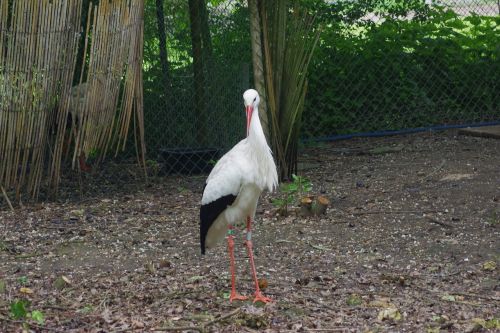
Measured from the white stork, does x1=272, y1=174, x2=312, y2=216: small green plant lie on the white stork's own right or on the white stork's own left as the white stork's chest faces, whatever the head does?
on the white stork's own left

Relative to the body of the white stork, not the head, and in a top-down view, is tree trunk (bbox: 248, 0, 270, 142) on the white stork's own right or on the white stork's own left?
on the white stork's own left

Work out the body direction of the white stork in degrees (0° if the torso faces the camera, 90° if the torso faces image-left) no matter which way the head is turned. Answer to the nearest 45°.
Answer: approximately 315°

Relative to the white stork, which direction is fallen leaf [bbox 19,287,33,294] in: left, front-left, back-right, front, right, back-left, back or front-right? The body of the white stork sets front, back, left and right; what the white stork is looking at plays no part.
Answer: back-right

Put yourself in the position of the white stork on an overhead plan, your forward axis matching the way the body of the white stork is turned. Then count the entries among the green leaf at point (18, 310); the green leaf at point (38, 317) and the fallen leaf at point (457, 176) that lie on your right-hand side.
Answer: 2

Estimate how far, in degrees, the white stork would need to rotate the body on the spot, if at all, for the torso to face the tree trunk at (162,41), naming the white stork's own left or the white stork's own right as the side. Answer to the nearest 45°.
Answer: approximately 135° to the white stork's own left

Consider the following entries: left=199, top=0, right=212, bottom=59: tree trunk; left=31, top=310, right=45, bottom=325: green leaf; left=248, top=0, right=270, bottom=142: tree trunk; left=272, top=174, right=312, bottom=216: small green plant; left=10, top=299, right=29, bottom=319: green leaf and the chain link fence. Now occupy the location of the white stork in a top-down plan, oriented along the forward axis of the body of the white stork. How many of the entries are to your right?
2

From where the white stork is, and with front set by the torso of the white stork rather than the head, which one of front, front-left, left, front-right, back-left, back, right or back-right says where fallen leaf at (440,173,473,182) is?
left

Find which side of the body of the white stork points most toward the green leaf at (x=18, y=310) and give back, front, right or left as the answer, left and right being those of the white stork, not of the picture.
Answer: right

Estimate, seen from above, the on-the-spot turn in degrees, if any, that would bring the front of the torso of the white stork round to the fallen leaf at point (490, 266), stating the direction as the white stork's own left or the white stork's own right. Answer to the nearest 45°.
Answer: approximately 45° to the white stork's own left

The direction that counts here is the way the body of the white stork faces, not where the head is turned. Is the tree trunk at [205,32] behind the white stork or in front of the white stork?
behind

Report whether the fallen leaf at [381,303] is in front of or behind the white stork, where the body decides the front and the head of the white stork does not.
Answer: in front
